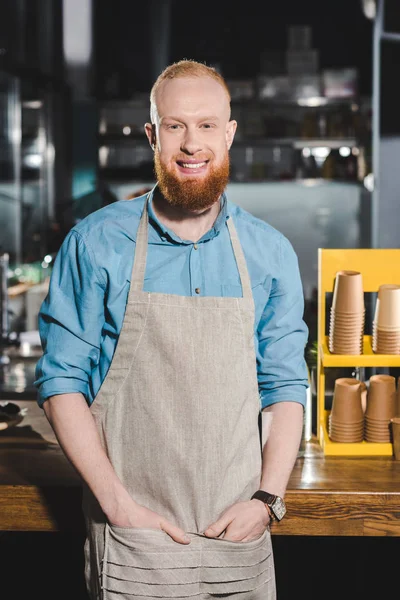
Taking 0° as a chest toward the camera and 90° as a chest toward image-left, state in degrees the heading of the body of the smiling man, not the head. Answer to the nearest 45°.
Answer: approximately 0°

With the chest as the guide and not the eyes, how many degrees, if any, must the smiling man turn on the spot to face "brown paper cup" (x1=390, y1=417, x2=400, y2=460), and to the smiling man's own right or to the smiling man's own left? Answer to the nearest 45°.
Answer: approximately 135° to the smiling man's own left

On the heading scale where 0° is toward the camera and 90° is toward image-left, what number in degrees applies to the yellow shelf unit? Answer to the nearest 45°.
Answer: approximately 0°

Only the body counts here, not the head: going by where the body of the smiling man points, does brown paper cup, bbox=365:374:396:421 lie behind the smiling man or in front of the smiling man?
behind

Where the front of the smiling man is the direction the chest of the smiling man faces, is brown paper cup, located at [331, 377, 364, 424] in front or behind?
behind

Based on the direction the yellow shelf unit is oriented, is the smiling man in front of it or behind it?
in front

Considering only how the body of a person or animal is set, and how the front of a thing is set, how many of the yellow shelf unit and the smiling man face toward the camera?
2
